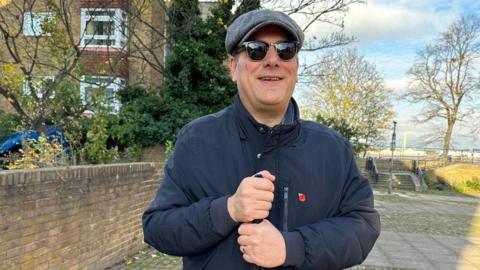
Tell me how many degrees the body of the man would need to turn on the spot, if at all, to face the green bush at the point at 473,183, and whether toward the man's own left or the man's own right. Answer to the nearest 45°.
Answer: approximately 135° to the man's own left

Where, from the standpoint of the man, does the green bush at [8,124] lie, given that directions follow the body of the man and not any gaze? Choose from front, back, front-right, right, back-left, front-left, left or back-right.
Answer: back-right

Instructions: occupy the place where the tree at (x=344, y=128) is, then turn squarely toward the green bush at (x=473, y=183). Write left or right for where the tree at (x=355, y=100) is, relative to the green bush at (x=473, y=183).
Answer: left

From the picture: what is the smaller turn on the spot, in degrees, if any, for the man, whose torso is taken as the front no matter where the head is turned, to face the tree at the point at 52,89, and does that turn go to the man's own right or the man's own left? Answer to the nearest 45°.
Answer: approximately 135° to the man's own right

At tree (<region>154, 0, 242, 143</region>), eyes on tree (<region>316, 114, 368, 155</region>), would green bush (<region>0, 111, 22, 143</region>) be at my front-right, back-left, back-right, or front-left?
back-left

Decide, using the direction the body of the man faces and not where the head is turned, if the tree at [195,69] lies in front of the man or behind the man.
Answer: behind

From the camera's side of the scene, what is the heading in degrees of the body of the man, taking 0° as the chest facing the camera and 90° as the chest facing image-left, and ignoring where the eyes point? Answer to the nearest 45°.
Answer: approximately 0°

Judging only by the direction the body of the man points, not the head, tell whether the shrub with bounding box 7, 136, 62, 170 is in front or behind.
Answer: behind

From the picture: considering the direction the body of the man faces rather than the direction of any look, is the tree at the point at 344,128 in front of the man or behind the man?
behind
